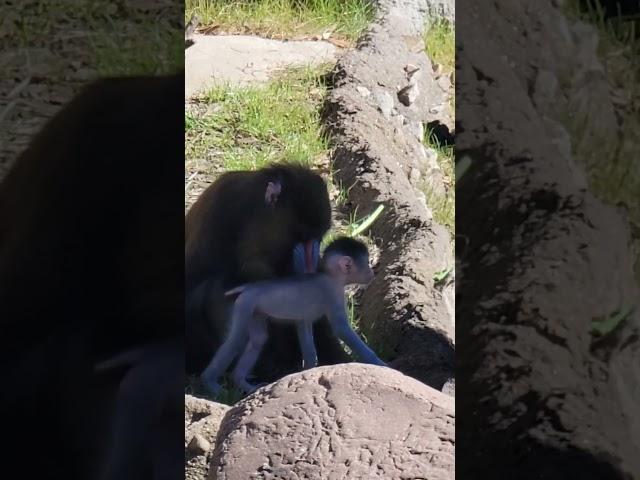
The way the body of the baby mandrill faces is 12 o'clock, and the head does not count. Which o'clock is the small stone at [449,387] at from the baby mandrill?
The small stone is roughly at 12 o'clock from the baby mandrill.

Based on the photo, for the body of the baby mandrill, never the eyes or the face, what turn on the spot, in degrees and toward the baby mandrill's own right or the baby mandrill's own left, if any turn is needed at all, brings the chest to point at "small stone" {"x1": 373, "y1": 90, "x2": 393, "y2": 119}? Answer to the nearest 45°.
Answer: approximately 90° to the baby mandrill's own left

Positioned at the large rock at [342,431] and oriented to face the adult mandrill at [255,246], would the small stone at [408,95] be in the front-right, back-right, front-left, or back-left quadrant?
front-right

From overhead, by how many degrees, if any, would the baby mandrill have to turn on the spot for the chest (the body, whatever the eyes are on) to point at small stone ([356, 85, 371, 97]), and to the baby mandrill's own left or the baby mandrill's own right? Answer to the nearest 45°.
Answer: approximately 90° to the baby mandrill's own left

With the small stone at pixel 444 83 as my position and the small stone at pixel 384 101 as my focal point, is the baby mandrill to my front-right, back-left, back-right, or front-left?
front-left

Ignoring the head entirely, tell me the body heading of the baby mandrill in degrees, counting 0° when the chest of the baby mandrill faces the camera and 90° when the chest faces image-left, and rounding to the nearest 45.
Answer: approximately 270°
